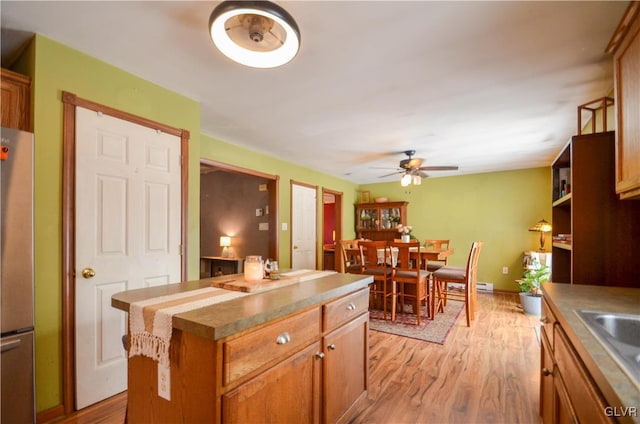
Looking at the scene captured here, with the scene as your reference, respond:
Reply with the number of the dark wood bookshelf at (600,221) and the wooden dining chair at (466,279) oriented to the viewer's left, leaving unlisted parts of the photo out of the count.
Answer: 2

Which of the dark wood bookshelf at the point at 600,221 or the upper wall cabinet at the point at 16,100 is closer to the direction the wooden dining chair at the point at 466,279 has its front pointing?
the upper wall cabinet

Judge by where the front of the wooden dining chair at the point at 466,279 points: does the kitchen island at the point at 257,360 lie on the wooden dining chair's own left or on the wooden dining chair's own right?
on the wooden dining chair's own left

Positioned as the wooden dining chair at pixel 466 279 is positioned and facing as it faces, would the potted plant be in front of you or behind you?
behind

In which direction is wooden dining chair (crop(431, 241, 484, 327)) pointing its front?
to the viewer's left

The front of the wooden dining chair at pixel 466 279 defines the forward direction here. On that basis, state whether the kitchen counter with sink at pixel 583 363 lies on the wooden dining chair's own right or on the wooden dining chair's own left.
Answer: on the wooden dining chair's own left

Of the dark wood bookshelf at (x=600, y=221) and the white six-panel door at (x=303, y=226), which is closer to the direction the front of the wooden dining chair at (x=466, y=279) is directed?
the white six-panel door

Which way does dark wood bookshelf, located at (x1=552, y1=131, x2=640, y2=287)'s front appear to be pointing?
to the viewer's left

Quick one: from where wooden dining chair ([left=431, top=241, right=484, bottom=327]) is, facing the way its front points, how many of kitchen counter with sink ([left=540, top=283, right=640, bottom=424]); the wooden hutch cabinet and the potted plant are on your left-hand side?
1

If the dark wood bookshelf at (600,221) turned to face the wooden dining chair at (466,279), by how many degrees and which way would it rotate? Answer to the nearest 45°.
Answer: approximately 45° to its right
